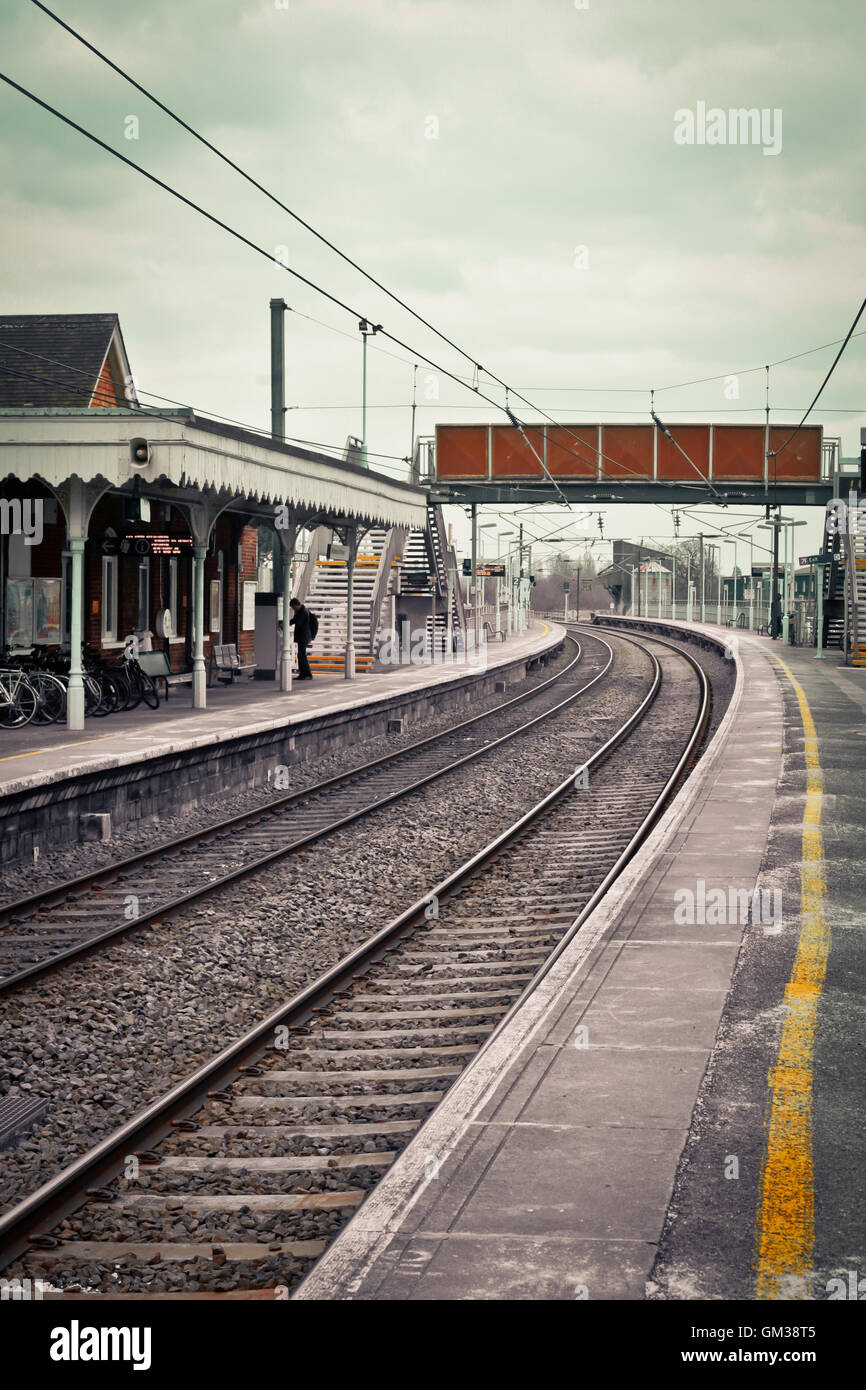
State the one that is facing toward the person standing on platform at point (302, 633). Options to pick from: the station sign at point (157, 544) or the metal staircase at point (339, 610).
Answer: the metal staircase

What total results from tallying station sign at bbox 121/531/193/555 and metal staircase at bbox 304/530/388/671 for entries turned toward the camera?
2

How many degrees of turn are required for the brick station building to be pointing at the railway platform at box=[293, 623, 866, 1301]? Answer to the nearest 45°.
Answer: approximately 45° to its right

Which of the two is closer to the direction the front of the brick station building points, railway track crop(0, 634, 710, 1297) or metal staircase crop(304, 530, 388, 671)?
the railway track

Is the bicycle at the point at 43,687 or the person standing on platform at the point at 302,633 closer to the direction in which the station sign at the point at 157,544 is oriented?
the bicycle

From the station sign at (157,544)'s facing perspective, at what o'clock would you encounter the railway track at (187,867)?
The railway track is roughly at 12 o'clock from the station sign.

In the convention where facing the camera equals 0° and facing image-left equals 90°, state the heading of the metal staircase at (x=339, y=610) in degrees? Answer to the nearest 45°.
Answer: approximately 0°

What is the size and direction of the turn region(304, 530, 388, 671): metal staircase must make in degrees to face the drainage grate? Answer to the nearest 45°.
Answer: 0° — it already faces it

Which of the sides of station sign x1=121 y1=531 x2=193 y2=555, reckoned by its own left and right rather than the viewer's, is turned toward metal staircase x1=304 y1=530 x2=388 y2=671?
back

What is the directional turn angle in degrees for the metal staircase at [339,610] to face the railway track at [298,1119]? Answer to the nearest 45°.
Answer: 0° — it already faces it
